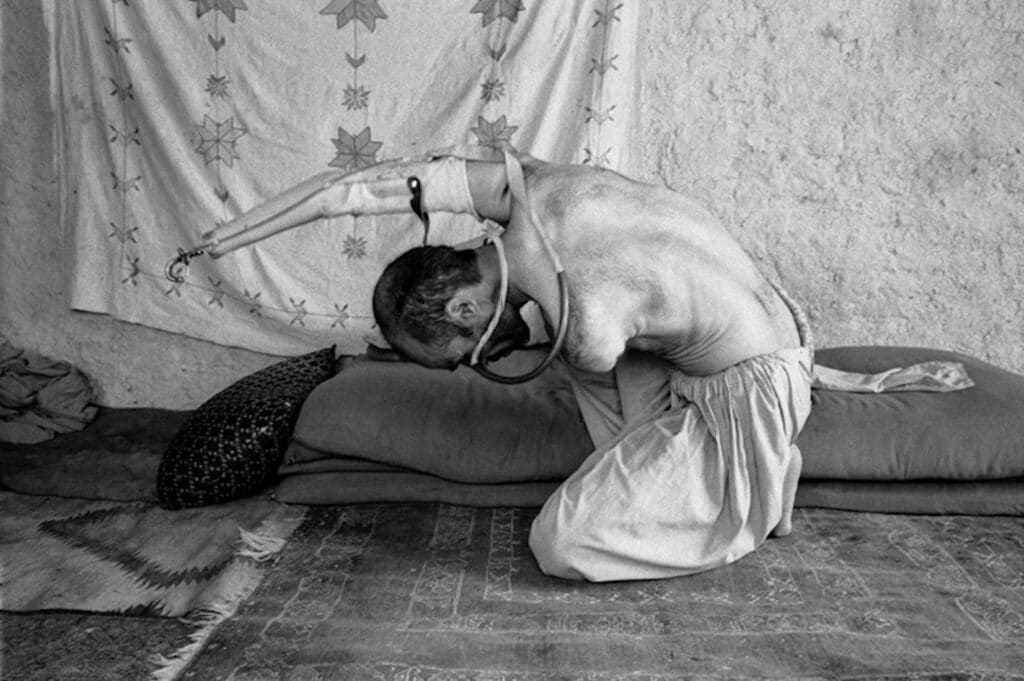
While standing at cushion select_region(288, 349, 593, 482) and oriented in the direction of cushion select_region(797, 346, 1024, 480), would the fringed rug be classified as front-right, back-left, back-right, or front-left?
back-right

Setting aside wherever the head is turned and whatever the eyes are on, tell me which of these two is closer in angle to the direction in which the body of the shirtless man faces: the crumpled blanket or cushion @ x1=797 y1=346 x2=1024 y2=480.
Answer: the crumpled blanket

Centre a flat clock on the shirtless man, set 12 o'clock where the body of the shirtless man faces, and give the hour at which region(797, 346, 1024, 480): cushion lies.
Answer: The cushion is roughly at 5 o'clock from the shirtless man.

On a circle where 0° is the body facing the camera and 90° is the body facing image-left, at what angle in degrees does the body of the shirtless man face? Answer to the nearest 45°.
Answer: approximately 90°
